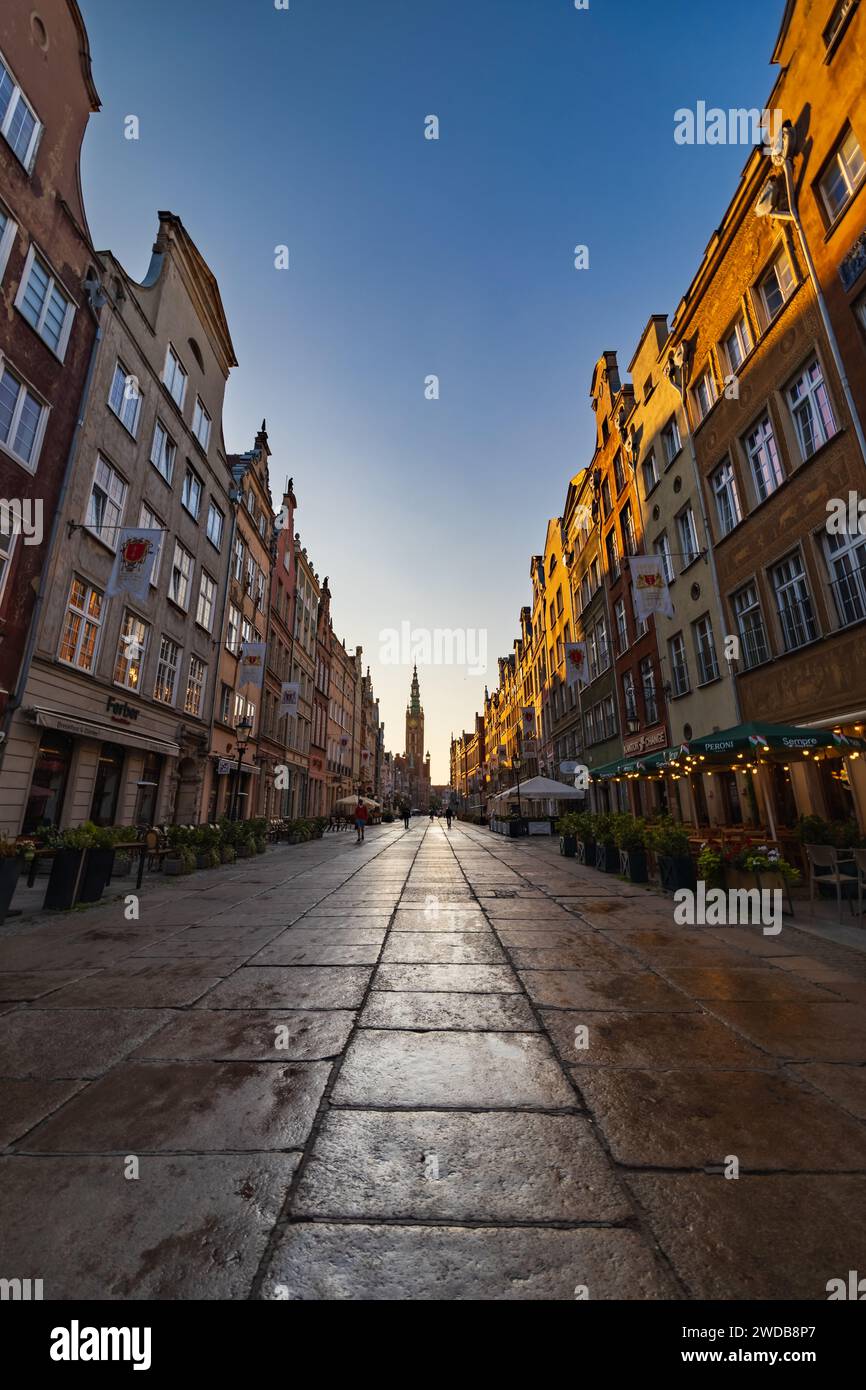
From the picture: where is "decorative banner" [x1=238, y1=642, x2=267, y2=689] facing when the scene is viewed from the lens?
facing the viewer

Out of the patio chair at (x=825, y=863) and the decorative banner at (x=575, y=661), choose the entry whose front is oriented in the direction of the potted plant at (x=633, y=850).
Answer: the decorative banner

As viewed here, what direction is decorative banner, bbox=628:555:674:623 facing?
toward the camera

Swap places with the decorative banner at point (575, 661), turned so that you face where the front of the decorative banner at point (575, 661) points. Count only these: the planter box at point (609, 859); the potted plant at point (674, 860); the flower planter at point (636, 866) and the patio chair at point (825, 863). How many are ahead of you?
4

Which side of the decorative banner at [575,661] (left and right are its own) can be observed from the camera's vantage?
front

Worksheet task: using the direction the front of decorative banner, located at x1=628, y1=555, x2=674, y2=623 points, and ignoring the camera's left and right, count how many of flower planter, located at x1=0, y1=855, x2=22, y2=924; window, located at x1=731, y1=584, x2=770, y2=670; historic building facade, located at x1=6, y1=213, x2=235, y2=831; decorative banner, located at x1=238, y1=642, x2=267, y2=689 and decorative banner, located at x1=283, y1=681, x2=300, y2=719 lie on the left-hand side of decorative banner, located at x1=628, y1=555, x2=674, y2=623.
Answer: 1

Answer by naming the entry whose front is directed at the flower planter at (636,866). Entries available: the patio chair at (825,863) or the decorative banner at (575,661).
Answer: the decorative banner

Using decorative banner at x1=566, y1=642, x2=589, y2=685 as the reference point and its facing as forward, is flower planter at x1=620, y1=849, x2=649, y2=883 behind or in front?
in front

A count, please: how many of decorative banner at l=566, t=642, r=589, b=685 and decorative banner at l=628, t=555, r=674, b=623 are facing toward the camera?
2

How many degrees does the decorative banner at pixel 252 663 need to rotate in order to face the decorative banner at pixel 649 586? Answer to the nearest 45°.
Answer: approximately 45° to its left

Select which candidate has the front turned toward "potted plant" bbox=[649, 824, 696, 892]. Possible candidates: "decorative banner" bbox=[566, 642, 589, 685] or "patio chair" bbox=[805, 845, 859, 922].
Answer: the decorative banner
